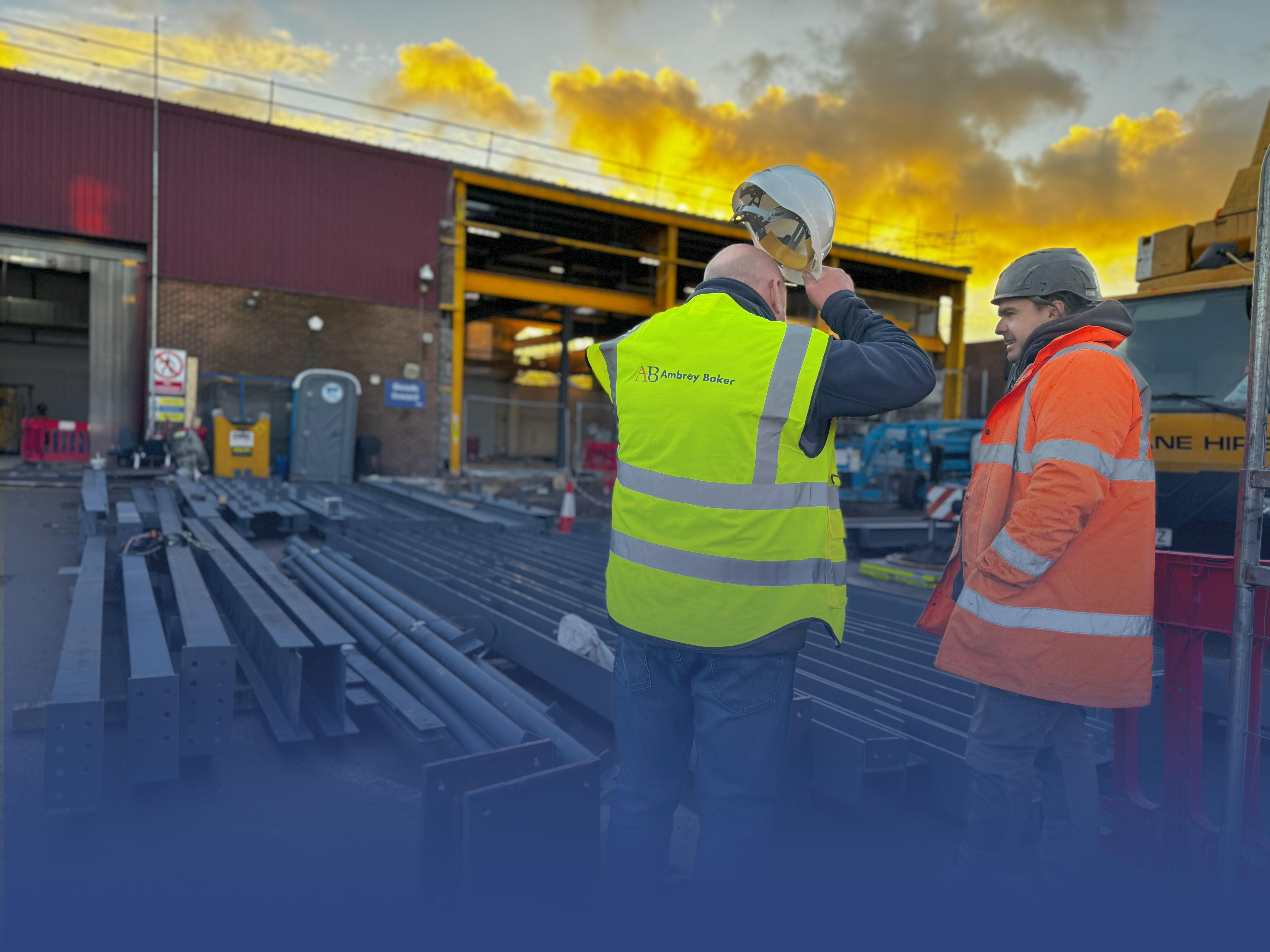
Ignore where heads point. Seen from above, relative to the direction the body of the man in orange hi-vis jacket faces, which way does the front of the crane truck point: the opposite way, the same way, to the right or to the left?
to the left

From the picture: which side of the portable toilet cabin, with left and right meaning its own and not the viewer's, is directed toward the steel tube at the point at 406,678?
front

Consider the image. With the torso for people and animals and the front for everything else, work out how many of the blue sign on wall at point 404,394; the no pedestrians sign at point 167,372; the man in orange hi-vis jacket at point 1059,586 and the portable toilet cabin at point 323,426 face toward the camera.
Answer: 3

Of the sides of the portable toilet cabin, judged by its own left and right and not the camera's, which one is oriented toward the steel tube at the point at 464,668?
front

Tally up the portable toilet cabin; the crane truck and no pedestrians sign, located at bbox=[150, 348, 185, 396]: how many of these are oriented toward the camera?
3

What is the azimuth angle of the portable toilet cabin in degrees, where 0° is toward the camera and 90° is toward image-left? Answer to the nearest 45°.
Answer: approximately 0°

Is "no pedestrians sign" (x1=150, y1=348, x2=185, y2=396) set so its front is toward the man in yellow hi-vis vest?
yes

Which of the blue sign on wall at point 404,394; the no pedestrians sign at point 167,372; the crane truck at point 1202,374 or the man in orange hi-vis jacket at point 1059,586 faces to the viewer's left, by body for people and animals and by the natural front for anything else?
the man in orange hi-vis jacket

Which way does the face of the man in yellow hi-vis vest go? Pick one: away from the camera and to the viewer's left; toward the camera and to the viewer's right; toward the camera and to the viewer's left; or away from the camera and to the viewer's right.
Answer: away from the camera and to the viewer's right

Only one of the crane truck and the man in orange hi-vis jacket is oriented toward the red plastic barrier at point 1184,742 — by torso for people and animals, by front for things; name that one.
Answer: the crane truck

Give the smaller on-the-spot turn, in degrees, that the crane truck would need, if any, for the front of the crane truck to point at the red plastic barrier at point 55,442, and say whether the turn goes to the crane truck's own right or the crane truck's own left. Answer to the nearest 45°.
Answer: approximately 90° to the crane truck's own right

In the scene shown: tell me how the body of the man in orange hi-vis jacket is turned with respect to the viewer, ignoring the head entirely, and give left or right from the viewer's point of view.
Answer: facing to the left of the viewer

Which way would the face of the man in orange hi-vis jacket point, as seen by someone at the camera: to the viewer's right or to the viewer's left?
to the viewer's left
